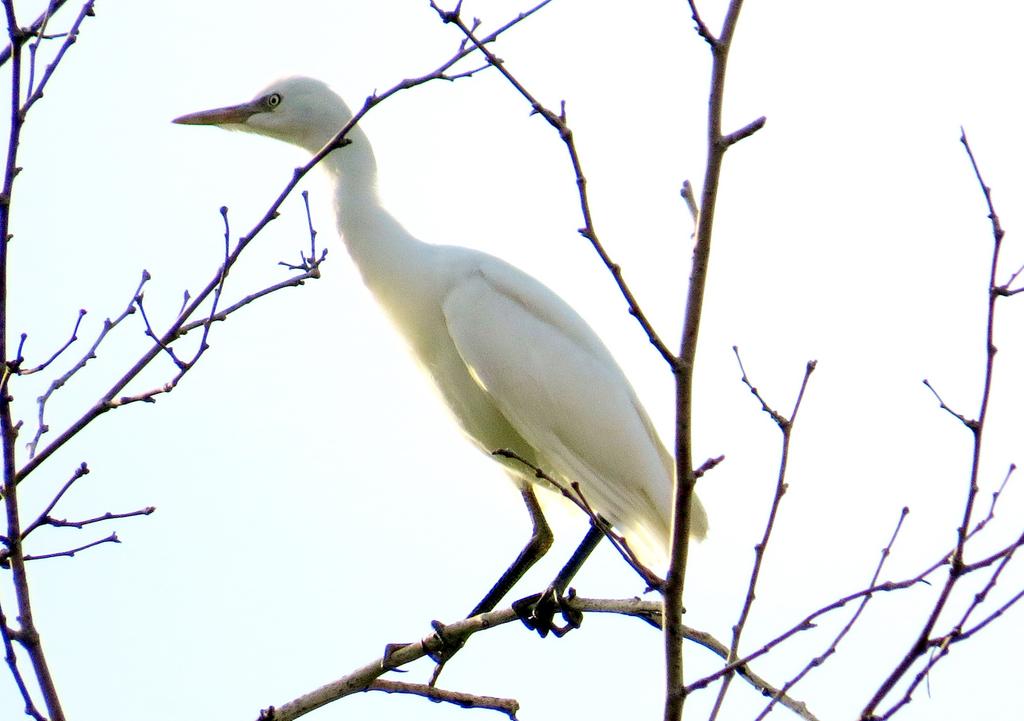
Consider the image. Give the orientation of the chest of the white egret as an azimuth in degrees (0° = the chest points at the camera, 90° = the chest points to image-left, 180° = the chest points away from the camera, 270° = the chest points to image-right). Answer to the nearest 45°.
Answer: approximately 90°

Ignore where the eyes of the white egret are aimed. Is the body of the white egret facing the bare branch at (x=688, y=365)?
no

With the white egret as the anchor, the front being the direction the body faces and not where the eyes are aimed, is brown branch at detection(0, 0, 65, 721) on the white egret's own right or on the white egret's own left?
on the white egret's own left

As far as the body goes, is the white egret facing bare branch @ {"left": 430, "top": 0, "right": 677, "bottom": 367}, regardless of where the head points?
no
